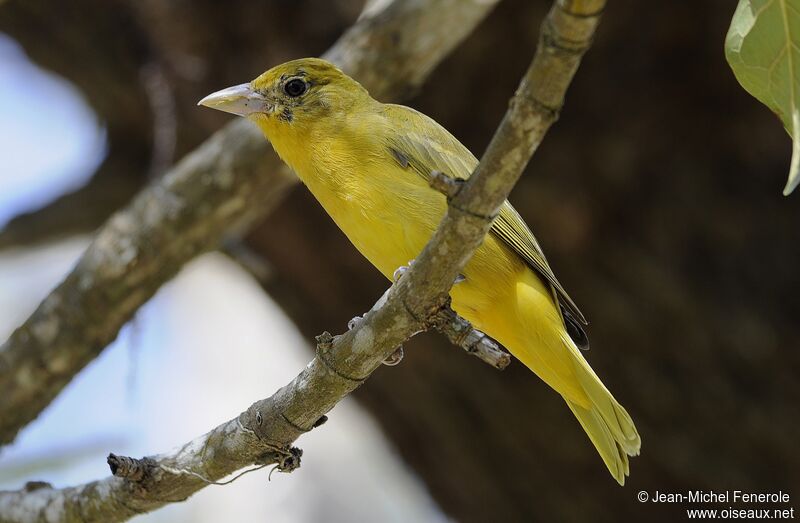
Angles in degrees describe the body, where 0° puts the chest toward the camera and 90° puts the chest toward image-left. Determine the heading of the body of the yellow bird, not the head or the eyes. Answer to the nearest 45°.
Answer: approximately 90°

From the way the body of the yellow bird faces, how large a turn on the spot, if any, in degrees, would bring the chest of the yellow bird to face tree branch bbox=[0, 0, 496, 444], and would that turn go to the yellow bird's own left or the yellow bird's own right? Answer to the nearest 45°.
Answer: approximately 45° to the yellow bird's own right

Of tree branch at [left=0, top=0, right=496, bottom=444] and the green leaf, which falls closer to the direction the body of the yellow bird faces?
the tree branch

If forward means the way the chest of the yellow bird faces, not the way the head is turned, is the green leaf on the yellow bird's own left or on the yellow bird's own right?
on the yellow bird's own left
